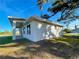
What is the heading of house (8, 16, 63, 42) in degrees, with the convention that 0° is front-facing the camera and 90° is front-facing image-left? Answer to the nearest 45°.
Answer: approximately 45°
